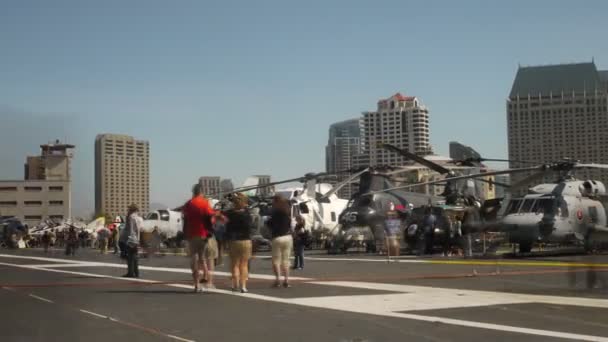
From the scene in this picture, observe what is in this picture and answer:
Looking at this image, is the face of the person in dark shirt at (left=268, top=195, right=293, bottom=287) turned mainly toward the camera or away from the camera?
away from the camera

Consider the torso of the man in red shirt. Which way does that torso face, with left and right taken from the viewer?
facing away from the viewer

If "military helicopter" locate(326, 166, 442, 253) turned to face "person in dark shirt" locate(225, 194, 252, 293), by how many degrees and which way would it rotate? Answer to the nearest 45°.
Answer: approximately 45° to its left

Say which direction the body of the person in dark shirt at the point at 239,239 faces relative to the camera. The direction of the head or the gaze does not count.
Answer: away from the camera

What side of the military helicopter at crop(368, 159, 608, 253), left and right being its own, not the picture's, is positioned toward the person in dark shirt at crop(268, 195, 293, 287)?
front

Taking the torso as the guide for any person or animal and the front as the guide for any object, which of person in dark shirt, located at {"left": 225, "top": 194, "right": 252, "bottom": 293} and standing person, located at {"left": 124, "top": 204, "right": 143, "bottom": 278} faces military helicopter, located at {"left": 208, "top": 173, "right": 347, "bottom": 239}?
the person in dark shirt

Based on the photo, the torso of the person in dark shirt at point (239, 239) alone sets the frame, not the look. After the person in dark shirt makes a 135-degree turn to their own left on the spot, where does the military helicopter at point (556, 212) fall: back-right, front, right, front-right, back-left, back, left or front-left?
back

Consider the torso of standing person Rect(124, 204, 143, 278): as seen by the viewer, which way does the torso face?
to the viewer's left

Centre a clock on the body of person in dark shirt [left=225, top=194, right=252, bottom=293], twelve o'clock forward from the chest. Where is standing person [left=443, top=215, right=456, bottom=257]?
The standing person is roughly at 1 o'clock from the person in dark shirt.

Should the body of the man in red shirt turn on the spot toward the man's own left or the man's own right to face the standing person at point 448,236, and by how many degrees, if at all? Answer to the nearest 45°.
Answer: approximately 45° to the man's own right

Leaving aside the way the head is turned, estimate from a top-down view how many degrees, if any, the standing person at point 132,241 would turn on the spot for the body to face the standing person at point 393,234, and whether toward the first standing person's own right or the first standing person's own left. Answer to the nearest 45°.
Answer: approximately 135° to the first standing person's own right
